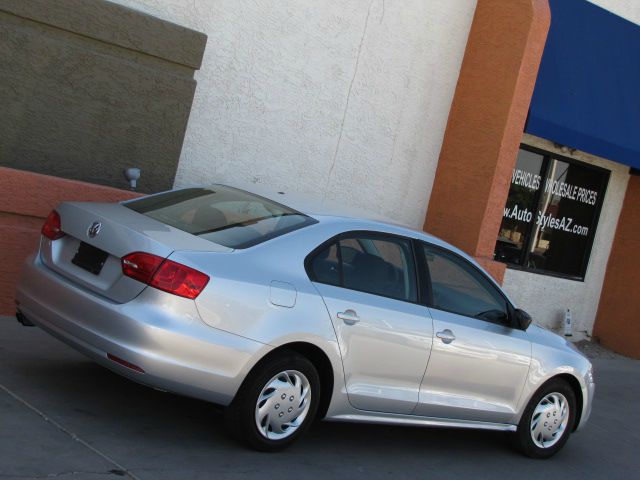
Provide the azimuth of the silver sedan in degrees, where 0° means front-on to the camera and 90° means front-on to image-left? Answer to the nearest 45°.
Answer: approximately 225°

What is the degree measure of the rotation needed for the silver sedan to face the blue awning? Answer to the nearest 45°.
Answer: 0° — it already faces it
